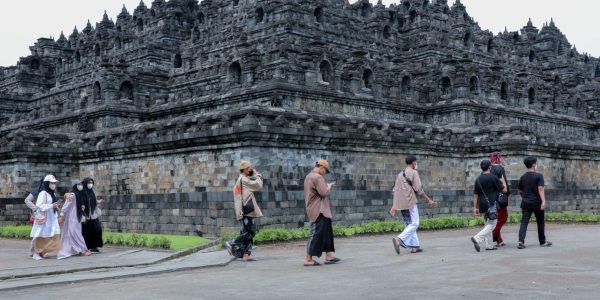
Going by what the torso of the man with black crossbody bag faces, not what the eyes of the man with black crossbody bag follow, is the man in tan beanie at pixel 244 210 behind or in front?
behind

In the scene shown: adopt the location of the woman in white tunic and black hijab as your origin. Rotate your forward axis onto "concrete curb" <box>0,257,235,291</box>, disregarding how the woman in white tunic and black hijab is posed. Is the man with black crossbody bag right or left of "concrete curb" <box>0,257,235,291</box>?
left

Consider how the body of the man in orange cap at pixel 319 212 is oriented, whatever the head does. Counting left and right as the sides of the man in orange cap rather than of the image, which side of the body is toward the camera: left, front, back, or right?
right

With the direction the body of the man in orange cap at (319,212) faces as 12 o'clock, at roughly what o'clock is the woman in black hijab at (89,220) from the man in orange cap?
The woman in black hijab is roughly at 7 o'clock from the man in orange cap.
